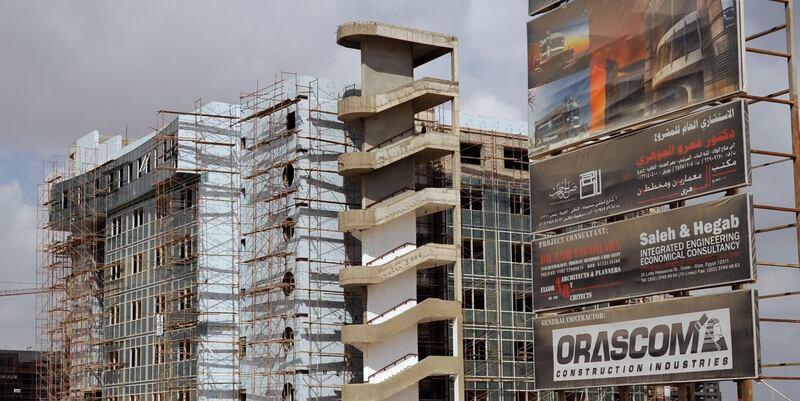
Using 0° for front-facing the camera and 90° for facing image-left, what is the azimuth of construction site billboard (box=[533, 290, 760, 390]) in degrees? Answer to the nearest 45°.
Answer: approximately 45°
